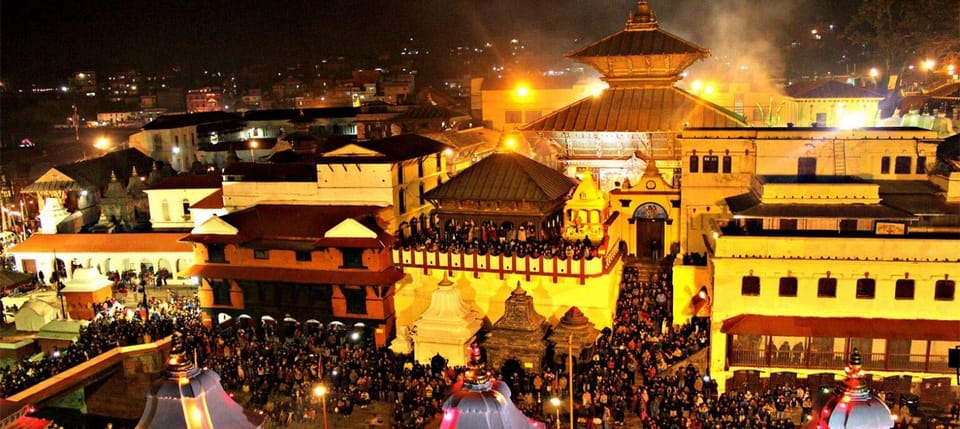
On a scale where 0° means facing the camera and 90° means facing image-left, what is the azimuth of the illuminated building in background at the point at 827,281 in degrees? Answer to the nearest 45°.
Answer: approximately 0°

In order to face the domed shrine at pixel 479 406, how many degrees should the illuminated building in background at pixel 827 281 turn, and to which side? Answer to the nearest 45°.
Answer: approximately 45° to its right

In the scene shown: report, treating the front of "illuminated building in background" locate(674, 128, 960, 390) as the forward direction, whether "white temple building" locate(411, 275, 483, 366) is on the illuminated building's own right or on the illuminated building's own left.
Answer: on the illuminated building's own right
